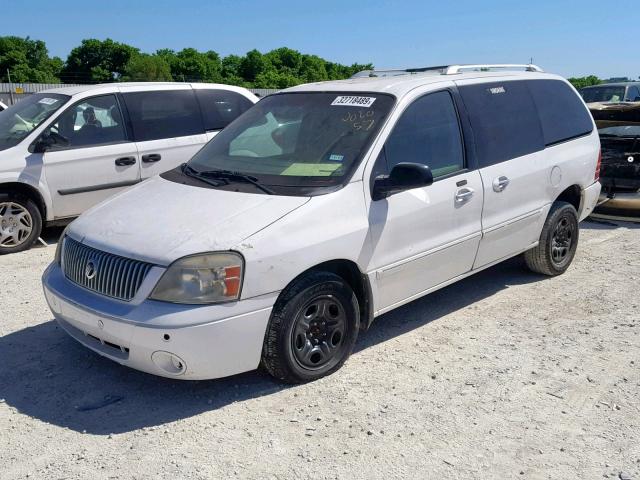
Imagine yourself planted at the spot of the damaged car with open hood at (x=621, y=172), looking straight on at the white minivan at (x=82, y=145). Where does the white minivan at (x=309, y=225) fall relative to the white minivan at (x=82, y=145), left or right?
left

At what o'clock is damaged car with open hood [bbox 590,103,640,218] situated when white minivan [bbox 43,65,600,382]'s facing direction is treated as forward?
The damaged car with open hood is roughly at 6 o'clock from the white minivan.

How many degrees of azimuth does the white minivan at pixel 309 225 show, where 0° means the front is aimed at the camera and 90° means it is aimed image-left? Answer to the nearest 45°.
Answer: approximately 45°

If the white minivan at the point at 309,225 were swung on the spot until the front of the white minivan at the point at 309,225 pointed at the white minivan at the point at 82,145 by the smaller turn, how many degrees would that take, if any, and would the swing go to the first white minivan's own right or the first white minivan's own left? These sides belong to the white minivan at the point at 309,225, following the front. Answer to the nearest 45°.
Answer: approximately 90° to the first white minivan's own right
